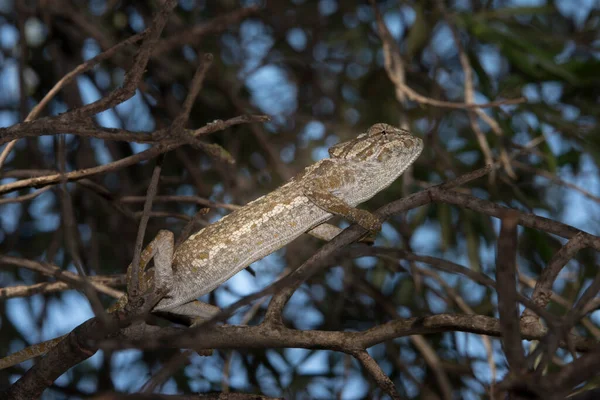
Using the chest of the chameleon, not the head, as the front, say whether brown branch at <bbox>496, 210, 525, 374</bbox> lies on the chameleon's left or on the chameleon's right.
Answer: on the chameleon's right

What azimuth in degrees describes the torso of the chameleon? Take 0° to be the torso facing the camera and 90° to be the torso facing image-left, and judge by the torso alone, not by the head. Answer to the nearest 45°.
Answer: approximately 270°
